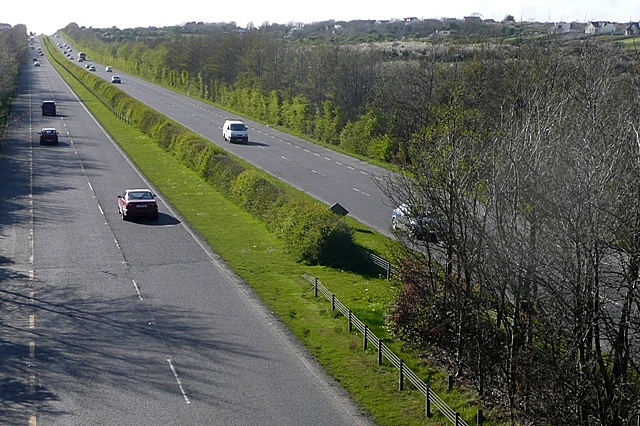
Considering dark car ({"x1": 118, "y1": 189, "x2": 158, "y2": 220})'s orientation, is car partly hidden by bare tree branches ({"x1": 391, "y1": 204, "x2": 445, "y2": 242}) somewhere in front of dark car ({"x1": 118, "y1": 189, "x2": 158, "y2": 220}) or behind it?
behind

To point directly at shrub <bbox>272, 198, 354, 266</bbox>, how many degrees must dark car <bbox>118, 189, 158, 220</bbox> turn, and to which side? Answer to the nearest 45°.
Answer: approximately 135° to its right

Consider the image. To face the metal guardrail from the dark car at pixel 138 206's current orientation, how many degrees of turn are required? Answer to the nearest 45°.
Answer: approximately 180°

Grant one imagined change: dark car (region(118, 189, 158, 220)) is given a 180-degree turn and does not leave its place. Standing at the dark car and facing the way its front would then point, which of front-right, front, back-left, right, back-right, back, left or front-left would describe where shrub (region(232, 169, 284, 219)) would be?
left

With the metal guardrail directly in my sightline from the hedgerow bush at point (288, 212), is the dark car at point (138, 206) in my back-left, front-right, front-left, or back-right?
back-right

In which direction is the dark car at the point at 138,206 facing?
away from the camera

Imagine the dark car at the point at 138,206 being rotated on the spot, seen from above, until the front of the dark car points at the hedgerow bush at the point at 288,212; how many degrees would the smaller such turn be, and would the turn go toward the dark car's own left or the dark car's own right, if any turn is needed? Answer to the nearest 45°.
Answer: approximately 135° to the dark car's own right
